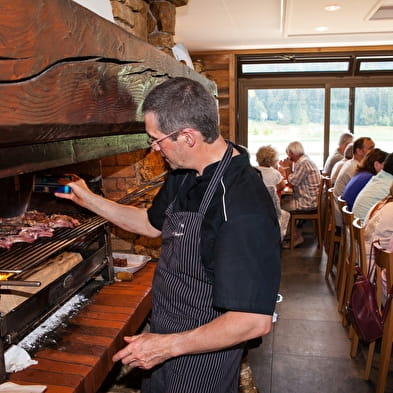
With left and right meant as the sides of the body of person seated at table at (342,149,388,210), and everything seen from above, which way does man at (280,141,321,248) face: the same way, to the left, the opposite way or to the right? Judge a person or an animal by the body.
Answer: the opposite way

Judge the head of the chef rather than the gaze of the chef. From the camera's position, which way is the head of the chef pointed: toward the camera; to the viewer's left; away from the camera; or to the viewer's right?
to the viewer's left

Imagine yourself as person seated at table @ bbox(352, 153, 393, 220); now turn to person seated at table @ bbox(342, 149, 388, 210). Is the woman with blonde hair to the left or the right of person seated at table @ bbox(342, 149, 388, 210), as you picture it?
left
